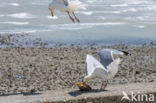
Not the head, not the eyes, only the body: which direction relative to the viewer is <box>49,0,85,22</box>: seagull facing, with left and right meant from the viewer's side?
facing to the left of the viewer
